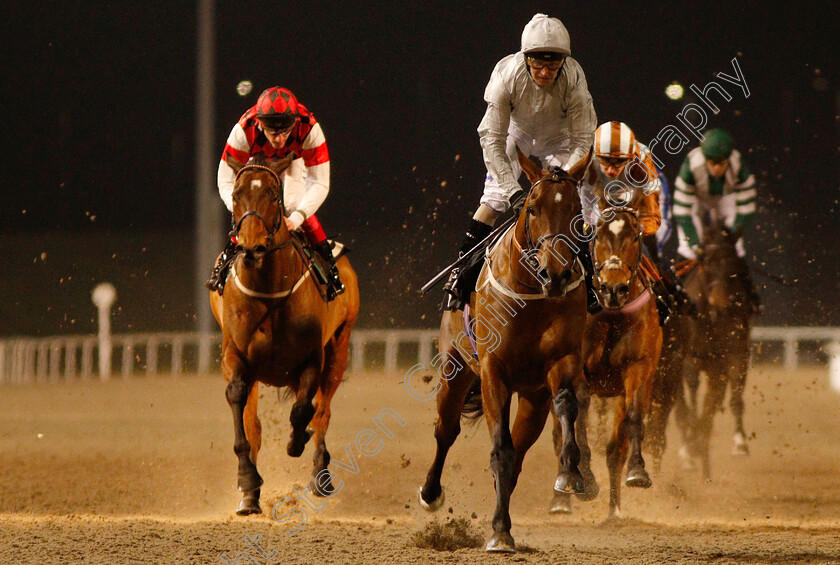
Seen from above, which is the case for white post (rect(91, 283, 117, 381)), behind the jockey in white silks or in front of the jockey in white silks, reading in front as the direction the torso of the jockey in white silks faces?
behind

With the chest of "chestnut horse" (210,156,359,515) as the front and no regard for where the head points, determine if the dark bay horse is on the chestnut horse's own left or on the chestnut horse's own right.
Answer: on the chestnut horse's own left

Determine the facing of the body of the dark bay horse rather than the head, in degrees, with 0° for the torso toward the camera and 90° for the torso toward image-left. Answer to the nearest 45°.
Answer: approximately 0°

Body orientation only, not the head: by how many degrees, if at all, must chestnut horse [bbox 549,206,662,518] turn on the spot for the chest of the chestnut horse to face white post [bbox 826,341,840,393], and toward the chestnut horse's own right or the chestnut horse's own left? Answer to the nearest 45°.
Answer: approximately 180°

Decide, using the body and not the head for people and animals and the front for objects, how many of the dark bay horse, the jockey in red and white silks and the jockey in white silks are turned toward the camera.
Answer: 3

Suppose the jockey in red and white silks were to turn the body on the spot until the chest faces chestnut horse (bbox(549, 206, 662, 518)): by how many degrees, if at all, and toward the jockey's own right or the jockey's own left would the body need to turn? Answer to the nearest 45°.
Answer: approximately 90° to the jockey's own left

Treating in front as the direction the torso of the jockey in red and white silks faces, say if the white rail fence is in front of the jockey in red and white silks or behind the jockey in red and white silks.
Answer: behind

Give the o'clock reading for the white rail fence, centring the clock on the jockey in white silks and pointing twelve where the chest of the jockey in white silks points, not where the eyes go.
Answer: The white rail fence is roughly at 5 o'clock from the jockey in white silks.

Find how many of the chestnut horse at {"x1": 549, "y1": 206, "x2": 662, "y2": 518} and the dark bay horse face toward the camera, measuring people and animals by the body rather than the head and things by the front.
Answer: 2

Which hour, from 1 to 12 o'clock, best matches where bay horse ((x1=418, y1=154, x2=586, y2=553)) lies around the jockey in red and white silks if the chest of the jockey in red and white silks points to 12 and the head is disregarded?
The bay horse is roughly at 11 o'clock from the jockey in red and white silks.

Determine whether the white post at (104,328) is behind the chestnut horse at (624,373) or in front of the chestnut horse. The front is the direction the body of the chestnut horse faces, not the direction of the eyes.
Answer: behind

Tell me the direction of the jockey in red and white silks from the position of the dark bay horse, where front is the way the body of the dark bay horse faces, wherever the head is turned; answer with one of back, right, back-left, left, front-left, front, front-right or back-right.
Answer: front-right
